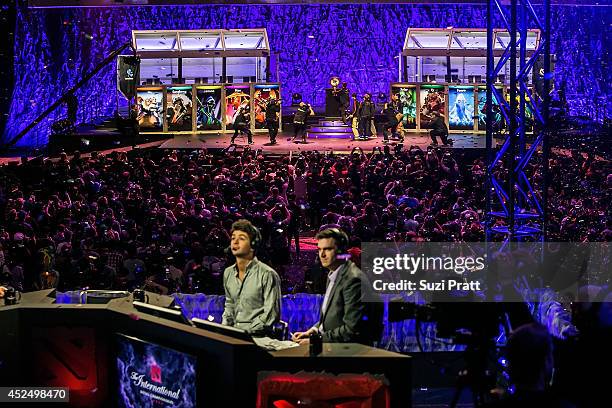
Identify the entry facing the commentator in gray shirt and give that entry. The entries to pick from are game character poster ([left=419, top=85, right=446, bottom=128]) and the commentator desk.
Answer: the game character poster

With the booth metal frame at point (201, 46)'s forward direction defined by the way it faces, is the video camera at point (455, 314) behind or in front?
in front

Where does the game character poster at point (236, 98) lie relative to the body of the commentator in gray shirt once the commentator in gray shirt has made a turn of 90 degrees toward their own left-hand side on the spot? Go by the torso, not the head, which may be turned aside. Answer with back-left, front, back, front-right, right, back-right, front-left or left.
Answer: back-left

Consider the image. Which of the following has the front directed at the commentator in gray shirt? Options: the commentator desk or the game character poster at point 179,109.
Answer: the game character poster

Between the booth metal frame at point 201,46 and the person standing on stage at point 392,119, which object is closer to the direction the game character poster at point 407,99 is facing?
the person standing on stage

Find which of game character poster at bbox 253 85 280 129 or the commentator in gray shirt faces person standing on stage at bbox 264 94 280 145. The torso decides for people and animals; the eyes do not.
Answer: the game character poster

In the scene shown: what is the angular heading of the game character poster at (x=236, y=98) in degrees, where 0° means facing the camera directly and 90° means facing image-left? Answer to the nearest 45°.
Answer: approximately 0°

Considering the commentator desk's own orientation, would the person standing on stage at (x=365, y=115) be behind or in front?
behind
